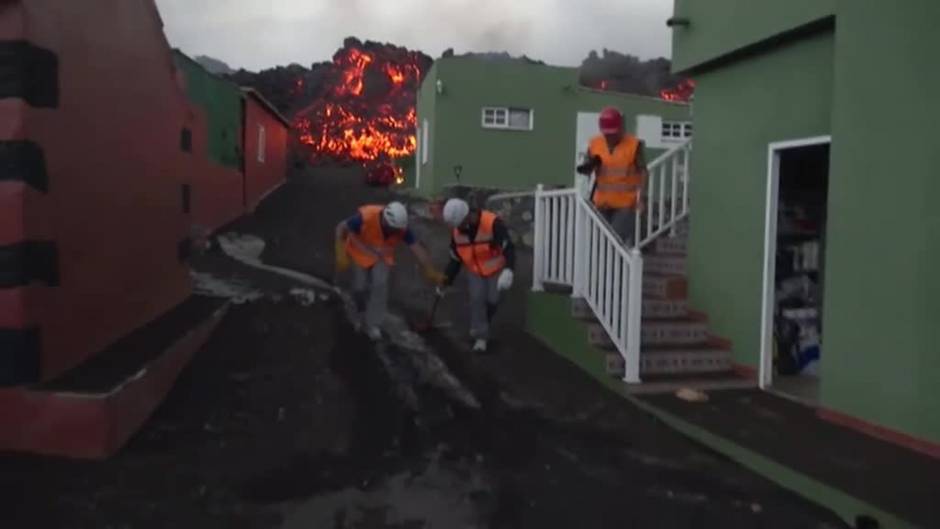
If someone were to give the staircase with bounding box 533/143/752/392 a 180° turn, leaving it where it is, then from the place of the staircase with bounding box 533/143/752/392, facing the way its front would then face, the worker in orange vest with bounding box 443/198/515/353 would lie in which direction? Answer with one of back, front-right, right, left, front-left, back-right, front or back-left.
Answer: left

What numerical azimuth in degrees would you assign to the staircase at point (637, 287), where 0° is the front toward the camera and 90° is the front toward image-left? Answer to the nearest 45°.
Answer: approximately 0°

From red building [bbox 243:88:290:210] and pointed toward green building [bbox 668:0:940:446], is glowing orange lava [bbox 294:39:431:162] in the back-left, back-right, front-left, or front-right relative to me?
back-left

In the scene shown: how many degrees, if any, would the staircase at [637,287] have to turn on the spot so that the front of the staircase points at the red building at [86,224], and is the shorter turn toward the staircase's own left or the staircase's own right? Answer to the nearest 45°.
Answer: approximately 45° to the staircase's own right

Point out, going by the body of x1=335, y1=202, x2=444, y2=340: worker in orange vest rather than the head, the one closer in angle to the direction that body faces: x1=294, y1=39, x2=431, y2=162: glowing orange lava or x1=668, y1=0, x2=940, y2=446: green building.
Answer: the green building

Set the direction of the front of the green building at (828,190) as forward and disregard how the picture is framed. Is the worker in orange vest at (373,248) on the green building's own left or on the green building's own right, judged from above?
on the green building's own right

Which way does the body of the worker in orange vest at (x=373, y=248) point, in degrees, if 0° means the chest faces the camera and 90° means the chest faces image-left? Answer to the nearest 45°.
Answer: approximately 315°

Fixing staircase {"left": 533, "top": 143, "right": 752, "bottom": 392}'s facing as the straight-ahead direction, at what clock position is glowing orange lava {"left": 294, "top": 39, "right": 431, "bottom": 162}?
The glowing orange lava is roughly at 5 o'clock from the staircase.
